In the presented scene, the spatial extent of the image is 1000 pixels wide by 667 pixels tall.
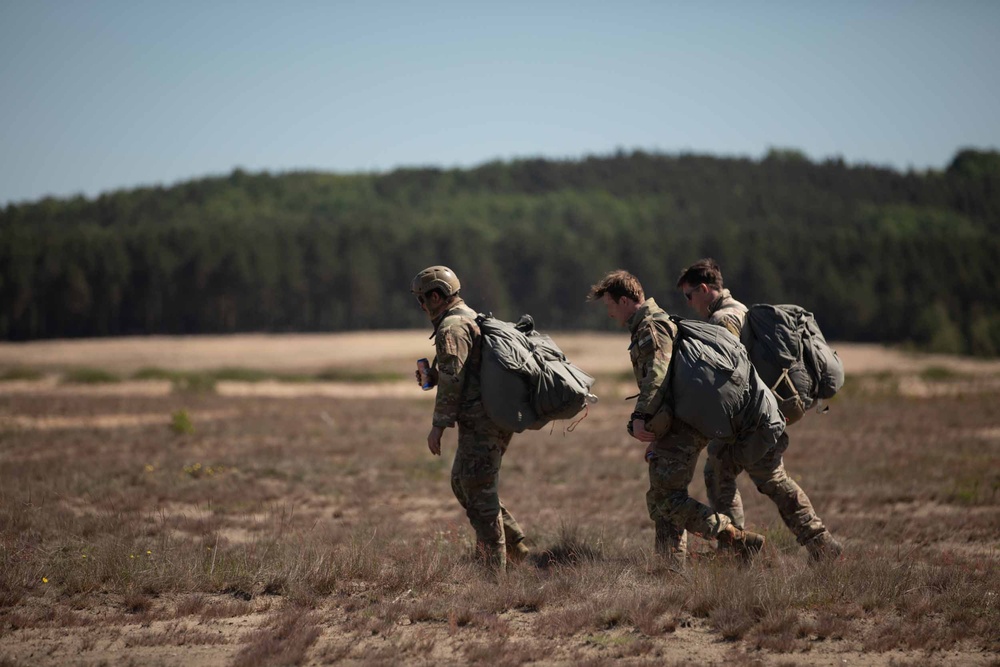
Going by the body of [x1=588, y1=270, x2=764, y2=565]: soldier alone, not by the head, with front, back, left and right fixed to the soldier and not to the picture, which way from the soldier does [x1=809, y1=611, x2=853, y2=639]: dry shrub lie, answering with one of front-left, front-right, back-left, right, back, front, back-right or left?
back-left

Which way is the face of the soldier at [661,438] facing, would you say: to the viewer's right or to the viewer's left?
to the viewer's left

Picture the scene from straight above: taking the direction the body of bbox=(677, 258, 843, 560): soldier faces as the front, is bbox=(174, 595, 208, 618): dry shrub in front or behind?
in front

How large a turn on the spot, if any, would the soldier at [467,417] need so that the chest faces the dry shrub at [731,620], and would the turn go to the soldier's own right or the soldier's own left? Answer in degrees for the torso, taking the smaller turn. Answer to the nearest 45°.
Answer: approximately 135° to the soldier's own left

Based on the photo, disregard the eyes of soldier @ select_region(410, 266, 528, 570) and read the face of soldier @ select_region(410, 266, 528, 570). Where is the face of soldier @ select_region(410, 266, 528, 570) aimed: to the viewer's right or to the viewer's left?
to the viewer's left

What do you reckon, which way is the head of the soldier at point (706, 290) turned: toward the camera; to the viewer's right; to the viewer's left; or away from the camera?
to the viewer's left

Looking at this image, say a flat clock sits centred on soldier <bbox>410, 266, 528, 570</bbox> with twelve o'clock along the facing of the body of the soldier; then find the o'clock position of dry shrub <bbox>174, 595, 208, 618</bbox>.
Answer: The dry shrub is roughly at 11 o'clock from the soldier.

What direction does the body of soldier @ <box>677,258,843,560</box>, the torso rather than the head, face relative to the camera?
to the viewer's left

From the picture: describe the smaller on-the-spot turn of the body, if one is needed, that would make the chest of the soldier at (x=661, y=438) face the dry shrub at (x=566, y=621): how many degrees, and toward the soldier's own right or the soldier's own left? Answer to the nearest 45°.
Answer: approximately 45° to the soldier's own left

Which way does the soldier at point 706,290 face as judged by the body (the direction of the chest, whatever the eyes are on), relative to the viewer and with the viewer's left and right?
facing to the left of the viewer

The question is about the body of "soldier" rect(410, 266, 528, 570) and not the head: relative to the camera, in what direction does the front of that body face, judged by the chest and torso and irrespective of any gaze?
to the viewer's left

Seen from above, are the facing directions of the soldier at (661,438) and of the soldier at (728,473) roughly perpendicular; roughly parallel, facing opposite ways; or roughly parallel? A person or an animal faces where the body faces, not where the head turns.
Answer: roughly parallel

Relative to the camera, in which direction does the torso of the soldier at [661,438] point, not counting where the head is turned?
to the viewer's left

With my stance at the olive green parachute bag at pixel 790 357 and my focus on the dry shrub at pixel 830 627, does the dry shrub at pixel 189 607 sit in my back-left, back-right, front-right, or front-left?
front-right
